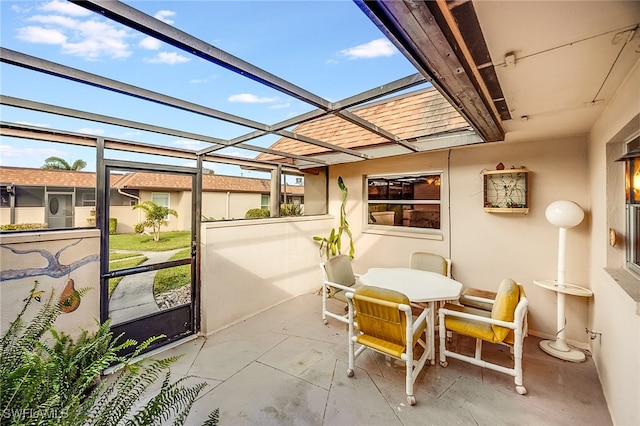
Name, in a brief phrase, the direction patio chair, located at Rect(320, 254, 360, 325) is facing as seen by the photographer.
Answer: facing the viewer and to the right of the viewer

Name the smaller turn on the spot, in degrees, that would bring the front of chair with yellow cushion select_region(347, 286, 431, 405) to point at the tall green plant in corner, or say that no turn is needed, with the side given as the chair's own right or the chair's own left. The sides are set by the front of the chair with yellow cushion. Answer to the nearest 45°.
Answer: approximately 45° to the chair's own left

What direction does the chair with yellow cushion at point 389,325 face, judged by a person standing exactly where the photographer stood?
facing away from the viewer and to the right of the viewer

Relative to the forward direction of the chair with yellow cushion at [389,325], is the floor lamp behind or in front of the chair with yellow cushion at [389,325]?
in front

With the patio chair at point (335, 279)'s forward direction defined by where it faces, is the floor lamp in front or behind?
in front

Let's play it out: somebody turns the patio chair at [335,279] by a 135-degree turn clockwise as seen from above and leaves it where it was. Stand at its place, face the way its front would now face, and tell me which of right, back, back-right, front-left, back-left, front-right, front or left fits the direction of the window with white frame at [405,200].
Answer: back-right

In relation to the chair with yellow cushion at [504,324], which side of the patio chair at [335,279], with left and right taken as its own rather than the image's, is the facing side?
front

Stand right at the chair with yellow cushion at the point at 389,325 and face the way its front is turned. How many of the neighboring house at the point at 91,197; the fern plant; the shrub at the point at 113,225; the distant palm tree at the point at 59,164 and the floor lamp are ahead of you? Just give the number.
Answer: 1

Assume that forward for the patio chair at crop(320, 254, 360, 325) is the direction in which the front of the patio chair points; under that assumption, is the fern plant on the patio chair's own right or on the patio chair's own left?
on the patio chair's own right

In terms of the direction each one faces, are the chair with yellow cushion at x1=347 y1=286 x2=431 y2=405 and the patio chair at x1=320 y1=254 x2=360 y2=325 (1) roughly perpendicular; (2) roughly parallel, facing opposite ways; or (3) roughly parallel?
roughly perpendicular
